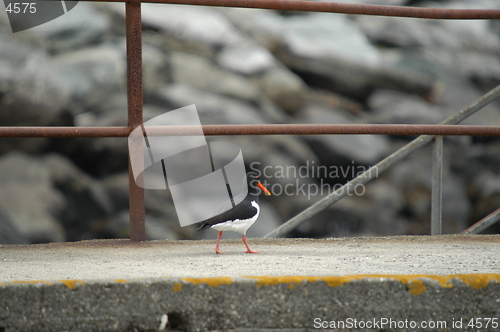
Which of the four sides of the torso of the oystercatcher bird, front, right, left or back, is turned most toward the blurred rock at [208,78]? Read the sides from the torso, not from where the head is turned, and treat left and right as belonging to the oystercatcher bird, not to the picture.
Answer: left

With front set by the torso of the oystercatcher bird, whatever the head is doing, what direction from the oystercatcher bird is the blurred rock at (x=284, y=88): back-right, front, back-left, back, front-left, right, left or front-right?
left

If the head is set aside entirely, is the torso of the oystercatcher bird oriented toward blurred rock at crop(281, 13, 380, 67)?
no

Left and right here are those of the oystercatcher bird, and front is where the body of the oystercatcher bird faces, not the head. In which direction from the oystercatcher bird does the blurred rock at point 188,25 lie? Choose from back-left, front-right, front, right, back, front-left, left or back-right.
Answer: left

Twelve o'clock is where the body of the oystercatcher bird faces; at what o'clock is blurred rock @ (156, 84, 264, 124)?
The blurred rock is roughly at 9 o'clock from the oystercatcher bird.

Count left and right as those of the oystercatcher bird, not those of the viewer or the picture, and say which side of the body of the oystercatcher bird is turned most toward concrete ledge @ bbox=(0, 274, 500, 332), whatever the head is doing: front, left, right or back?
right

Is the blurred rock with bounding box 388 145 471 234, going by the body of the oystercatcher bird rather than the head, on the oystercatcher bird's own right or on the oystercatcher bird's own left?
on the oystercatcher bird's own left

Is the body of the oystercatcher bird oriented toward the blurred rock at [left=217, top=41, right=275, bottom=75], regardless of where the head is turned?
no

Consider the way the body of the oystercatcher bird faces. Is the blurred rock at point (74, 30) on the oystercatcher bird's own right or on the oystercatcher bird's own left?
on the oystercatcher bird's own left

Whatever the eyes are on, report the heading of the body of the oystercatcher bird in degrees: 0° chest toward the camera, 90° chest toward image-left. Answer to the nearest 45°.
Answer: approximately 270°

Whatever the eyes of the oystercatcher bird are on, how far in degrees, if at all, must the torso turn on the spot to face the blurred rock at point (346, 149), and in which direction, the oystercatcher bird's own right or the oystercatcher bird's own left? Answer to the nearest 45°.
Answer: approximately 90° to the oystercatcher bird's own left

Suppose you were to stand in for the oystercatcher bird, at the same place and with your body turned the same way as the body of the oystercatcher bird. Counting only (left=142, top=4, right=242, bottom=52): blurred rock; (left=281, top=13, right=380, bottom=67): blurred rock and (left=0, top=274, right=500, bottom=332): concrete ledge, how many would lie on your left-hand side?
2
